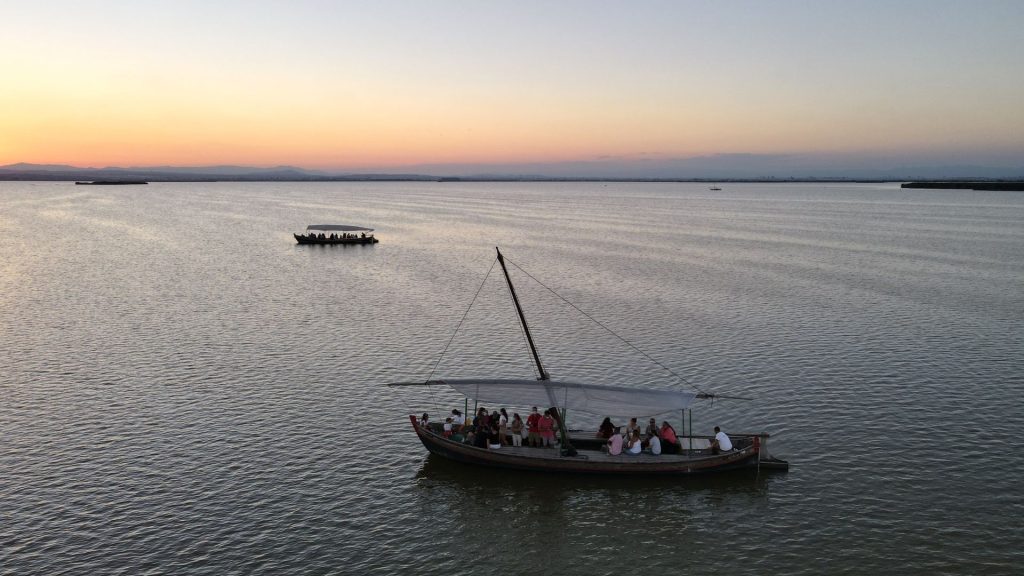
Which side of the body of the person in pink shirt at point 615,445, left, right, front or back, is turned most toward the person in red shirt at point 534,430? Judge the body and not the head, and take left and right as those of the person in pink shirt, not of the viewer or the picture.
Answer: left

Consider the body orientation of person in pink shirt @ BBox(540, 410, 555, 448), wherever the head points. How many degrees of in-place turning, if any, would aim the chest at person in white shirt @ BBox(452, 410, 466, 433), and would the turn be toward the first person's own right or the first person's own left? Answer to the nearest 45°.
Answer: approximately 90° to the first person's own right

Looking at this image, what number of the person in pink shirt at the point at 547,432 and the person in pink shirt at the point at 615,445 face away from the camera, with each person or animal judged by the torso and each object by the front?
2

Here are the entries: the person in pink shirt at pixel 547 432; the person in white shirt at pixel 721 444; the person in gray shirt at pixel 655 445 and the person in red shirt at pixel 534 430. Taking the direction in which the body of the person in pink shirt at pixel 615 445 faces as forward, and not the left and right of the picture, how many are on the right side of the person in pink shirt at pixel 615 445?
2

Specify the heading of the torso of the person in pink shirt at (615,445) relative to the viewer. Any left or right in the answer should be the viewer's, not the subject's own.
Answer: facing away from the viewer

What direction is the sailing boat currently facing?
to the viewer's left
